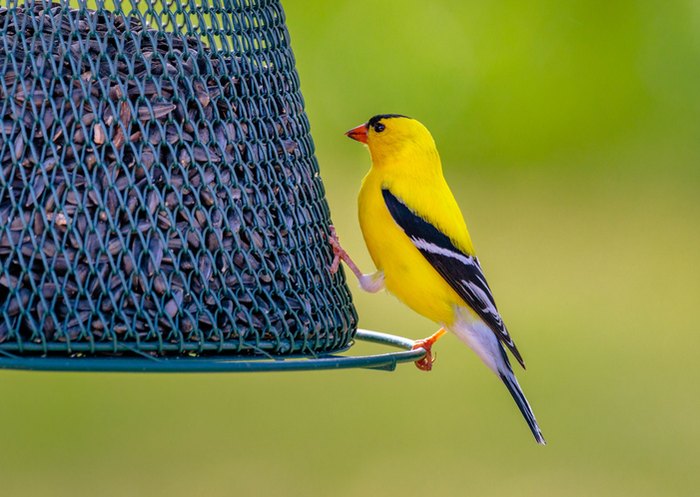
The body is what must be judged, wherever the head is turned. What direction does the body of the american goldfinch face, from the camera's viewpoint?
to the viewer's left
